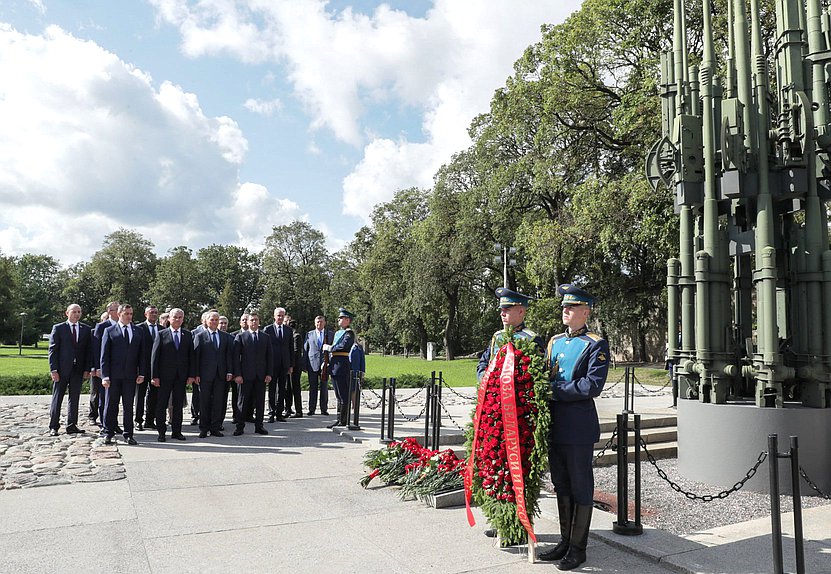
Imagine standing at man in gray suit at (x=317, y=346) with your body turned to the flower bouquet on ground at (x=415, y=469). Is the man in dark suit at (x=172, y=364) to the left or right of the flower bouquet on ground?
right

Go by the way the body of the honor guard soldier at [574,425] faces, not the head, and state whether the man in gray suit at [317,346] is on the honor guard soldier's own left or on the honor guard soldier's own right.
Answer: on the honor guard soldier's own right

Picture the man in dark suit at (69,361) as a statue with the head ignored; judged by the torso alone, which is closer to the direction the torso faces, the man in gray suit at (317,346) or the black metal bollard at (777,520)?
the black metal bollard

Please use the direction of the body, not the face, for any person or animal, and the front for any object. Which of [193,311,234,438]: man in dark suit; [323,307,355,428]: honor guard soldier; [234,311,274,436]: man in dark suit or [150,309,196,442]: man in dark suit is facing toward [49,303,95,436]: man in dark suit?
the honor guard soldier

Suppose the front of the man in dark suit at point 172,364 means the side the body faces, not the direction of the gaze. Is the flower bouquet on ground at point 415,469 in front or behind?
in front

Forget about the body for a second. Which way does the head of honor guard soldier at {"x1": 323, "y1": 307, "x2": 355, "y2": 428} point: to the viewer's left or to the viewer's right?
to the viewer's left

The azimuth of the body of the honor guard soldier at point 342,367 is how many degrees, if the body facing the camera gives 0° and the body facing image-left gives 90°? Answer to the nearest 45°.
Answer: approximately 90°

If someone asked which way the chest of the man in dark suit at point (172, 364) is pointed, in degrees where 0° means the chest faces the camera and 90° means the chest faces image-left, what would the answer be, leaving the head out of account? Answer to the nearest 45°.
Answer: approximately 0°

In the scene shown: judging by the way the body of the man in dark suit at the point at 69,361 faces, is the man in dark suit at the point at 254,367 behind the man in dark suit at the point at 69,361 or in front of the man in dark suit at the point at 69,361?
in front

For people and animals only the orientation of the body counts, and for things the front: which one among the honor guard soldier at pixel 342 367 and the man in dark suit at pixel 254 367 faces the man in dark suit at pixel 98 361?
the honor guard soldier

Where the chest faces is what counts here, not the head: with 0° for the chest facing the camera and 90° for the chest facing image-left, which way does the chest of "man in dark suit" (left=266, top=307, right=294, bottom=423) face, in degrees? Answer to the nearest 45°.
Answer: approximately 0°

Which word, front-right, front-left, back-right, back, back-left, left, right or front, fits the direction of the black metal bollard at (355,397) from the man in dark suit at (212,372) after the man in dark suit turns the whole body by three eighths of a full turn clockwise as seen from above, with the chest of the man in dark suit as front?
back-right

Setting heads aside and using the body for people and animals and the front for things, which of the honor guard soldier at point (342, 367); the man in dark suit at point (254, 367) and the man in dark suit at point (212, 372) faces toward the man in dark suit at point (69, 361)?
the honor guard soldier
